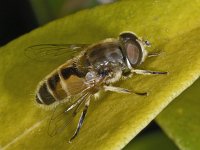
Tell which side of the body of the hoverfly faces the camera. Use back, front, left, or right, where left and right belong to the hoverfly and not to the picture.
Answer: right
